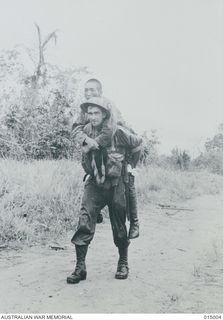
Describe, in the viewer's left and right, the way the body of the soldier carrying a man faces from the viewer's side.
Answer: facing the viewer and to the left of the viewer

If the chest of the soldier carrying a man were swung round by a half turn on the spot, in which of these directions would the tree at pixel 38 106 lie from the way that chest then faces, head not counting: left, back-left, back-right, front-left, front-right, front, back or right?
front-left
